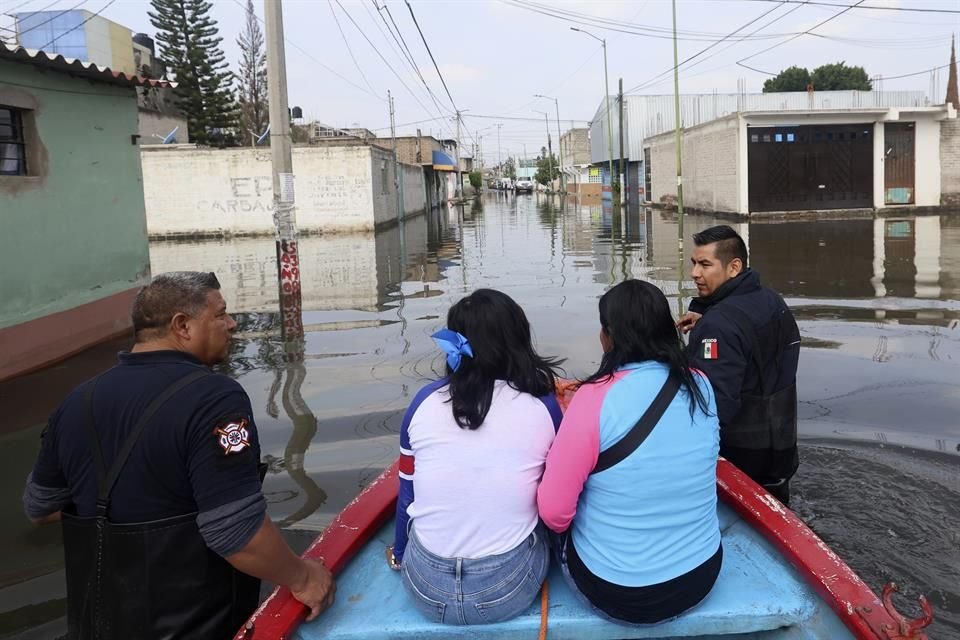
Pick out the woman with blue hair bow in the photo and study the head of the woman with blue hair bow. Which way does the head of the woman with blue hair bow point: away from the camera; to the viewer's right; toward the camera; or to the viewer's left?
away from the camera

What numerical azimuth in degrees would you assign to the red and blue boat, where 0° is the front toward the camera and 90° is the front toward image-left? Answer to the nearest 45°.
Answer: approximately 180°

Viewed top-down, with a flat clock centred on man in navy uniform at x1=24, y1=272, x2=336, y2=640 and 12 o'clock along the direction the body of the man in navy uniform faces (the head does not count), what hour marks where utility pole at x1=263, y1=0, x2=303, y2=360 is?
The utility pole is roughly at 11 o'clock from the man in navy uniform.

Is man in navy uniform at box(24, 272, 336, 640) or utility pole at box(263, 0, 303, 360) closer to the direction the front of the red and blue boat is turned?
the utility pole

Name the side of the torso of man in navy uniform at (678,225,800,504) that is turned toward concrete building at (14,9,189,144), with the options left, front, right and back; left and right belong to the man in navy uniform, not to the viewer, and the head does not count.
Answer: front

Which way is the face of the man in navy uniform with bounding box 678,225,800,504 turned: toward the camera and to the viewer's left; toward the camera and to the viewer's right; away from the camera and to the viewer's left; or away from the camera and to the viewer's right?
toward the camera and to the viewer's left

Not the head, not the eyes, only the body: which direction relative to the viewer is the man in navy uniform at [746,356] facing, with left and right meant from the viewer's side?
facing away from the viewer and to the left of the viewer

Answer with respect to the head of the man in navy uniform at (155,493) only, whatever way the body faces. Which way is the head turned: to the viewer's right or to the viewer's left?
to the viewer's right

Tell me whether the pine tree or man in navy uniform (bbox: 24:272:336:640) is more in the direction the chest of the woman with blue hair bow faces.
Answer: the pine tree

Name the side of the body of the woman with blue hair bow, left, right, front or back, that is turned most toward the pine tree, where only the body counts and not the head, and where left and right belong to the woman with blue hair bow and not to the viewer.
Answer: front

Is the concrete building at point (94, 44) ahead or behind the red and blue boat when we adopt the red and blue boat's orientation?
ahead

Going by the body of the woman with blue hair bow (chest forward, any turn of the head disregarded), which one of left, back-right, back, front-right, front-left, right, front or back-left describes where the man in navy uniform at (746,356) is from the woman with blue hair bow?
front-right

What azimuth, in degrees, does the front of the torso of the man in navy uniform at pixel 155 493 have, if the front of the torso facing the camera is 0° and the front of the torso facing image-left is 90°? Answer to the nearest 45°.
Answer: approximately 225°

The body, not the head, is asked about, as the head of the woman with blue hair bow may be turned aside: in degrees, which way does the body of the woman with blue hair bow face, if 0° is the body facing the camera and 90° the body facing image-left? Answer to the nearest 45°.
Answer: approximately 180°
